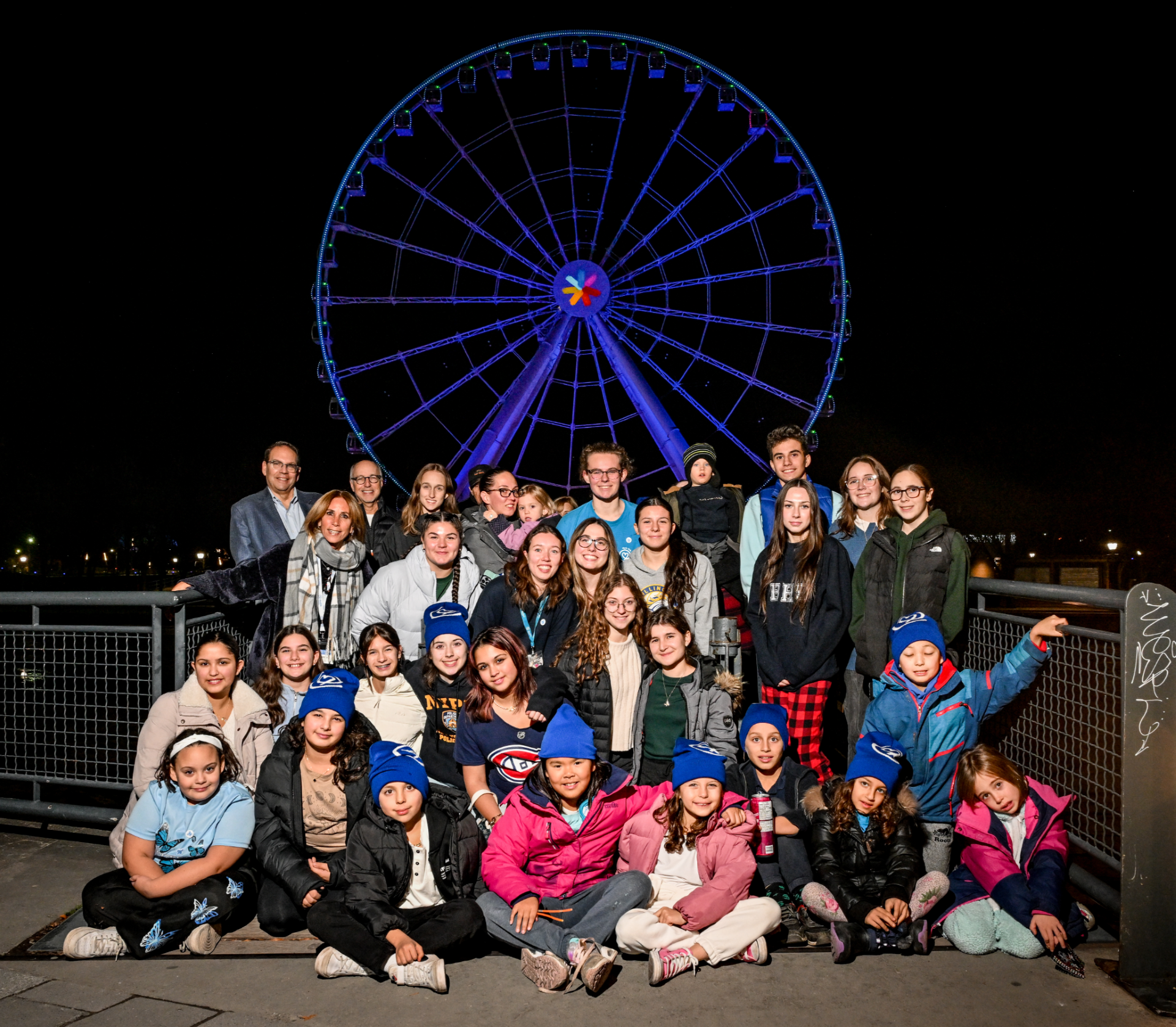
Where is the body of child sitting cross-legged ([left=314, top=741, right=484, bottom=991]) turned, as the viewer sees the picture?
toward the camera

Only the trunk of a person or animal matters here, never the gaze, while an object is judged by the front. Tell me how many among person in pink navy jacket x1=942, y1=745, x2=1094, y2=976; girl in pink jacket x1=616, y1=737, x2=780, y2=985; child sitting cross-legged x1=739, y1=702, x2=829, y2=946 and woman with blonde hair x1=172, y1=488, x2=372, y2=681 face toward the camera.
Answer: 4

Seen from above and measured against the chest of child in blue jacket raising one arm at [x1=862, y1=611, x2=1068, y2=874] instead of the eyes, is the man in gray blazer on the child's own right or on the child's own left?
on the child's own right

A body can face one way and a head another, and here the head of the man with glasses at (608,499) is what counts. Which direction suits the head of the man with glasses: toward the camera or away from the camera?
toward the camera

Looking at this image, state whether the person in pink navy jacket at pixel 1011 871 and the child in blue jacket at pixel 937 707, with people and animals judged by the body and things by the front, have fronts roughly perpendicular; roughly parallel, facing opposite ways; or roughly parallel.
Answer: roughly parallel

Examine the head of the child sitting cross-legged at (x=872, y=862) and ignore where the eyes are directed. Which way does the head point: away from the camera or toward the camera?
toward the camera

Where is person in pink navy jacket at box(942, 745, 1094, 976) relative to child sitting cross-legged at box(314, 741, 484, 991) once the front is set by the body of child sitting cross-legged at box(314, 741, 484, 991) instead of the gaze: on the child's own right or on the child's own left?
on the child's own left

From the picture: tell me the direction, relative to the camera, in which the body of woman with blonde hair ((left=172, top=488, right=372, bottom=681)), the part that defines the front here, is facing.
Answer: toward the camera

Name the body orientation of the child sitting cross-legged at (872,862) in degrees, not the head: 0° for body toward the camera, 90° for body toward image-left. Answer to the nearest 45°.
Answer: approximately 0°

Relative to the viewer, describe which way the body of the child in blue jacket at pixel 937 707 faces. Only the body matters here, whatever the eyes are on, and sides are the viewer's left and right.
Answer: facing the viewer

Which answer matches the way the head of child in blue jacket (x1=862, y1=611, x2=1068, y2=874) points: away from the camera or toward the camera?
toward the camera

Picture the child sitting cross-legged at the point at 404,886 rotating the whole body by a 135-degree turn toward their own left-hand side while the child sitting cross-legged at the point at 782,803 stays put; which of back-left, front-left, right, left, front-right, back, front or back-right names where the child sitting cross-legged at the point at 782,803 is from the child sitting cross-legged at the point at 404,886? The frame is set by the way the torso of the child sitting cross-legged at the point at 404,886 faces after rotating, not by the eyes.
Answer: front-right

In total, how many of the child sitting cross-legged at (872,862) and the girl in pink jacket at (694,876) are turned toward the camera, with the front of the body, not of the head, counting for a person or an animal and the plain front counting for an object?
2

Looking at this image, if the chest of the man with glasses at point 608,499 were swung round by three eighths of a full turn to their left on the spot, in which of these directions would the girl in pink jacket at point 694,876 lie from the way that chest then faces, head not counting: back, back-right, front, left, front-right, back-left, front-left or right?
back-right

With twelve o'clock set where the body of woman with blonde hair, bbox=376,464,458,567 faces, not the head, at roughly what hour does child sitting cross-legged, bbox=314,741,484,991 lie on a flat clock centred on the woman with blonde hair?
The child sitting cross-legged is roughly at 12 o'clock from the woman with blonde hair.

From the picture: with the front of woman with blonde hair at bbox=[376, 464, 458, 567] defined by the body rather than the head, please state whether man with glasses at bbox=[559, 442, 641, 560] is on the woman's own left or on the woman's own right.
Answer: on the woman's own left

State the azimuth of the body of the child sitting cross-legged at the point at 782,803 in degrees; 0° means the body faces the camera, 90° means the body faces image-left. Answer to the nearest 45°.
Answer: approximately 0°

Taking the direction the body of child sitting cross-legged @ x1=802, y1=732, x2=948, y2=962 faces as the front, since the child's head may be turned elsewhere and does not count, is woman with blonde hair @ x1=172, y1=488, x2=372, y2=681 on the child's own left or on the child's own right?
on the child's own right
